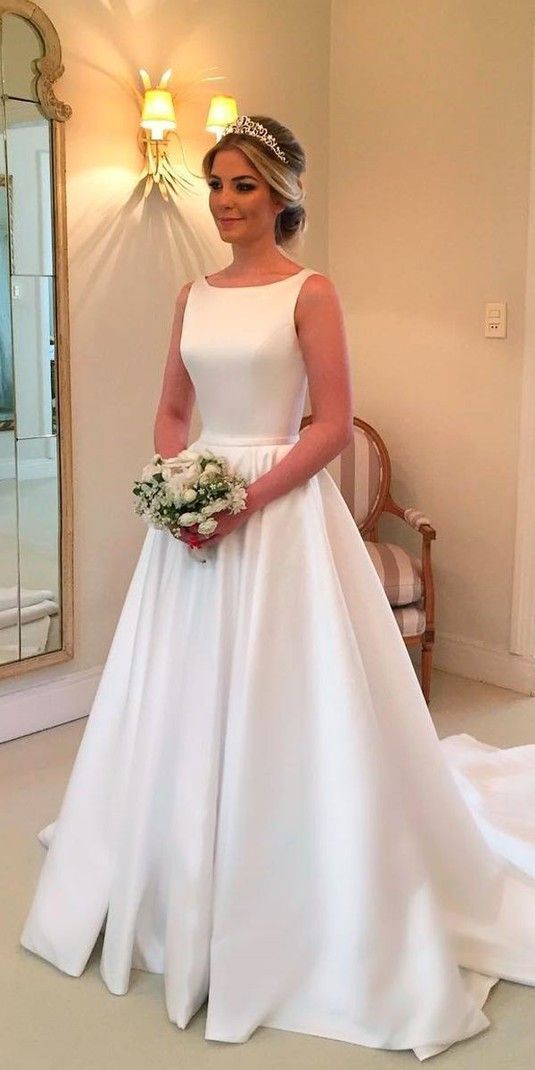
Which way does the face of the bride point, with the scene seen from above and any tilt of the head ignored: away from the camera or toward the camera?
toward the camera

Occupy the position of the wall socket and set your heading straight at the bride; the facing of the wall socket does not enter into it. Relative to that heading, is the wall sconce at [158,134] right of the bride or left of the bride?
right

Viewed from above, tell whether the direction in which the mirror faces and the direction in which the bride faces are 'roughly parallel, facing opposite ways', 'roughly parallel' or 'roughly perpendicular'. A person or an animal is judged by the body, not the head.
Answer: roughly perpendicular

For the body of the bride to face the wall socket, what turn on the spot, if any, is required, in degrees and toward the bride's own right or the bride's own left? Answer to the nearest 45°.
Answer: approximately 180°

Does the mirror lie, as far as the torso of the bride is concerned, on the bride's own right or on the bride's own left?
on the bride's own right

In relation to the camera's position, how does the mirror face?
facing the viewer and to the right of the viewer

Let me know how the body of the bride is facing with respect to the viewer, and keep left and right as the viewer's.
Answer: facing the viewer and to the left of the viewer

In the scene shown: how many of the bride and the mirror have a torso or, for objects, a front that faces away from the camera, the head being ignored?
0

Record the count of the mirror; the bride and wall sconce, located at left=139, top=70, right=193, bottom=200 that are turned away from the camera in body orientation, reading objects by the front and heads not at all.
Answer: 0

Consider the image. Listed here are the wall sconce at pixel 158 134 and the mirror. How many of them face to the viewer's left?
0

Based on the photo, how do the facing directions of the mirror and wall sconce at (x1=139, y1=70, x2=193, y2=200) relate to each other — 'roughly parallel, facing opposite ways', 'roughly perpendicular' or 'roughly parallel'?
roughly parallel
